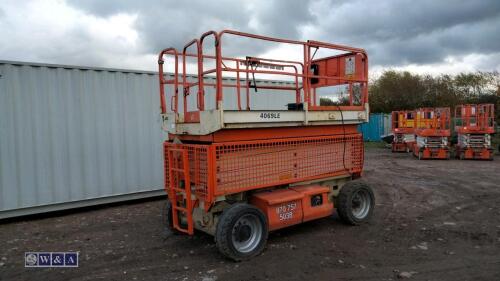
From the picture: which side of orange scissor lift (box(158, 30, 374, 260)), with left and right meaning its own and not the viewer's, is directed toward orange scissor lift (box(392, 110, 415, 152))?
front

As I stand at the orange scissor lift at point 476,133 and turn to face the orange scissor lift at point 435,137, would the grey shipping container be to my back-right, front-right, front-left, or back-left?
front-left

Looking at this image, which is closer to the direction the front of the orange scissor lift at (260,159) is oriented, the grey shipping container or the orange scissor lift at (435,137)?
the orange scissor lift

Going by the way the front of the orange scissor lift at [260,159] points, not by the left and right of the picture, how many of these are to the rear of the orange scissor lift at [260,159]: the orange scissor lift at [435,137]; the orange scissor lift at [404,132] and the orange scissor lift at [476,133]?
0

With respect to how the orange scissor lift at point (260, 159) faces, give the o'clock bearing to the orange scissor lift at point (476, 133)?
the orange scissor lift at point (476, 133) is roughly at 12 o'clock from the orange scissor lift at point (260, 159).

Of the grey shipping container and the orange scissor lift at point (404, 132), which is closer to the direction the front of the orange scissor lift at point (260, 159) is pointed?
the orange scissor lift

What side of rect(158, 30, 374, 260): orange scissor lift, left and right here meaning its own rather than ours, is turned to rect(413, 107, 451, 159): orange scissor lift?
front

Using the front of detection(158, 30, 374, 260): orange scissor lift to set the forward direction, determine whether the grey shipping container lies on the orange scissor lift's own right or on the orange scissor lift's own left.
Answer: on the orange scissor lift's own left

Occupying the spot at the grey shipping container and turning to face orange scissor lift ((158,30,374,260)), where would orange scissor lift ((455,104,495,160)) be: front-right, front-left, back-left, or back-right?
front-left

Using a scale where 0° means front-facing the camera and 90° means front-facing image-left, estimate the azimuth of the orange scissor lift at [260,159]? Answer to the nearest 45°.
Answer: approximately 225°
